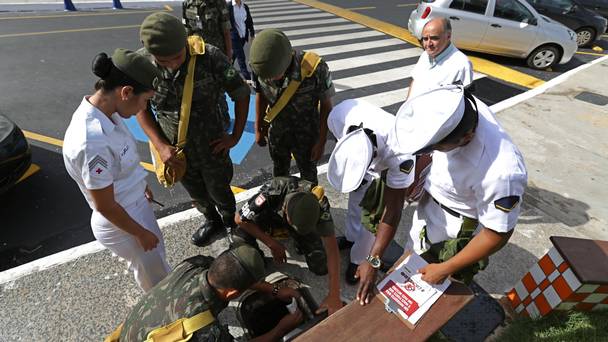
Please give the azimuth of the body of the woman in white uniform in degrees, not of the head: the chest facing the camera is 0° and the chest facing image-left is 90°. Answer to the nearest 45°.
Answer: approximately 270°

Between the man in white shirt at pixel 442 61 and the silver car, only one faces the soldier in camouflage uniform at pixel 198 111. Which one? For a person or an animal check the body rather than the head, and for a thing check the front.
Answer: the man in white shirt

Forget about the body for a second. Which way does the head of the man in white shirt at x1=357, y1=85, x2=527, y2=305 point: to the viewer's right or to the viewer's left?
to the viewer's left

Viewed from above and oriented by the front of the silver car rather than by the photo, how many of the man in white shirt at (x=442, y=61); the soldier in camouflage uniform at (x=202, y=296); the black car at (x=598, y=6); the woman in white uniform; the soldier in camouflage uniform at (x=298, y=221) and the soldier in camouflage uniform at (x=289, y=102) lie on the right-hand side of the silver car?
5

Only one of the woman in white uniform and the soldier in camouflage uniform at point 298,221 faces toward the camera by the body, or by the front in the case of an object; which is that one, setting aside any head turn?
the soldier in camouflage uniform

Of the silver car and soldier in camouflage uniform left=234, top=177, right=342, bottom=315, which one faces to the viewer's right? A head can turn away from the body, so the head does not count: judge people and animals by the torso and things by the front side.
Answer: the silver car

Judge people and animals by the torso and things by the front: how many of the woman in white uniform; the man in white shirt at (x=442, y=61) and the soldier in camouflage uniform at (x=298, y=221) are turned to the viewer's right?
1

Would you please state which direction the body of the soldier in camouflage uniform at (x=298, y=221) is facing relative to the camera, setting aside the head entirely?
toward the camera

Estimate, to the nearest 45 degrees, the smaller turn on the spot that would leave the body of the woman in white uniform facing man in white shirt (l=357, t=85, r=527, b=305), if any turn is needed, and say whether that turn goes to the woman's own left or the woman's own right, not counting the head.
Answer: approximately 45° to the woman's own right

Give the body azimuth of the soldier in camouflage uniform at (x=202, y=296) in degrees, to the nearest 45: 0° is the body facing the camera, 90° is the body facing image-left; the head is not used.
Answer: approximately 270°

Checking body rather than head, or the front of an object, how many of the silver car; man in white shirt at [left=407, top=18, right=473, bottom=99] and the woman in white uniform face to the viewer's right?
2

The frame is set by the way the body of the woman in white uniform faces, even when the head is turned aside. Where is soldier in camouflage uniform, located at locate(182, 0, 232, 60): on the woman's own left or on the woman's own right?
on the woman's own left

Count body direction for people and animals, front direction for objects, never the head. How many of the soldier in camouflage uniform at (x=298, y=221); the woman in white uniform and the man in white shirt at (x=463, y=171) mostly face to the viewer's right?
1

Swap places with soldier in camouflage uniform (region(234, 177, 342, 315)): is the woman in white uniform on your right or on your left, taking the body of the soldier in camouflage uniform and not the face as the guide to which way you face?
on your right

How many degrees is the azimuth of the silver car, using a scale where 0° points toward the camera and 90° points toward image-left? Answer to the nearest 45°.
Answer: approximately 270°

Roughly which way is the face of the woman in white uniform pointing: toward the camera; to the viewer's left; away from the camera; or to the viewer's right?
to the viewer's right
